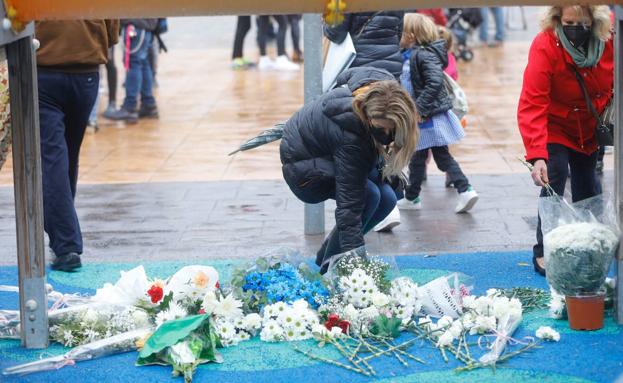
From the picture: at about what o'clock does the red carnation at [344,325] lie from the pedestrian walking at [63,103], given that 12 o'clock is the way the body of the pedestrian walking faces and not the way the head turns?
The red carnation is roughly at 5 o'clock from the pedestrian walking.

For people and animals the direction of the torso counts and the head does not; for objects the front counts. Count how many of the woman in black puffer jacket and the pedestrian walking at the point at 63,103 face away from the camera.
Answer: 1

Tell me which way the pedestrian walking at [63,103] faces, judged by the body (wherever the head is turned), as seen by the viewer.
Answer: away from the camera

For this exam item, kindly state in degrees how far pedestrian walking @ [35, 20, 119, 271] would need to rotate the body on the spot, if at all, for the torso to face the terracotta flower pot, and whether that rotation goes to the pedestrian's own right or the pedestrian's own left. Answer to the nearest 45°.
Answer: approximately 135° to the pedestrian's own right

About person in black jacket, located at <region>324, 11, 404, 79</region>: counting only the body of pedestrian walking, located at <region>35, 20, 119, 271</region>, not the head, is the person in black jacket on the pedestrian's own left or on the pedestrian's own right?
on the pedestrian's own right

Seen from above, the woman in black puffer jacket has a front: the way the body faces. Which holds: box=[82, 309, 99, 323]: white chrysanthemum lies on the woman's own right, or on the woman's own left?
on the woman's own right
